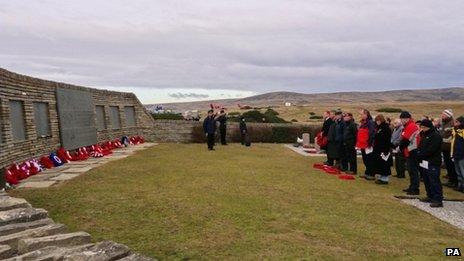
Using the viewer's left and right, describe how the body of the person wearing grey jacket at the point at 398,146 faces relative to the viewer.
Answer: facing to the left of the viewer

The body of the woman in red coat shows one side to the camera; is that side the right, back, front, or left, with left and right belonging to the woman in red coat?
left

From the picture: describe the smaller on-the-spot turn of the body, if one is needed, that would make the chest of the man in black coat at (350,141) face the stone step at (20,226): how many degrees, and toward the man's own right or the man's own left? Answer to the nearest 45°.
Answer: approximately 45° to the man's own left

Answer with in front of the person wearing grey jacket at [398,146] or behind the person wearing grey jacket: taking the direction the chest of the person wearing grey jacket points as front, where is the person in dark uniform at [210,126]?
in front

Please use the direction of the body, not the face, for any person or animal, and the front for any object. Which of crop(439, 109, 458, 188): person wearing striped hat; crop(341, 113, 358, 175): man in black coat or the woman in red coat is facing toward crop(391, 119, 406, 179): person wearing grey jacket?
crop(439, 109, 458, 188): person wearing striped hat

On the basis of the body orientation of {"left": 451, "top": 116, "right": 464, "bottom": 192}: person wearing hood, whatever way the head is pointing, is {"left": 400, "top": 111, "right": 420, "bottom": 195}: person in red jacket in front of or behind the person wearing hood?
in front

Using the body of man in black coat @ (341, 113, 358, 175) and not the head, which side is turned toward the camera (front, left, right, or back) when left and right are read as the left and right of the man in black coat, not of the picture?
left

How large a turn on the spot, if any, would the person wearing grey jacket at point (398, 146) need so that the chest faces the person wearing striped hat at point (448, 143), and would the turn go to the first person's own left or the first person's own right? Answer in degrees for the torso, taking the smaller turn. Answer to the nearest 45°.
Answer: approximately 180°

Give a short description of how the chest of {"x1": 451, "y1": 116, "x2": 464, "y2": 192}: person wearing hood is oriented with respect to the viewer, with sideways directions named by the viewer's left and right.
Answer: facing to the left of the viewer
